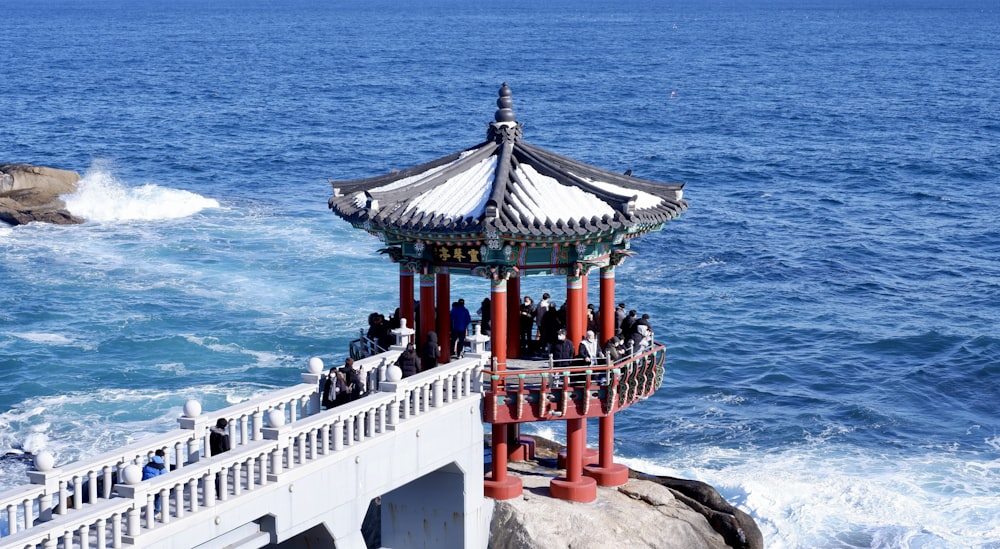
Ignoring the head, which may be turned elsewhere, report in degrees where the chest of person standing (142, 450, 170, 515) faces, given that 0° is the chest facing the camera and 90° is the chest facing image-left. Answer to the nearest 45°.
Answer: approximately 225°

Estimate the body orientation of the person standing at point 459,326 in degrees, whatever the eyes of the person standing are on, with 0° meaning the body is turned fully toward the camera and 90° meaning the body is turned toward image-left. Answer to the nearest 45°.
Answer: approximately 225°

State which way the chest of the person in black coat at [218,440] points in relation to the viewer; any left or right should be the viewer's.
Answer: facing away from the viewer and to the right of the viewer
